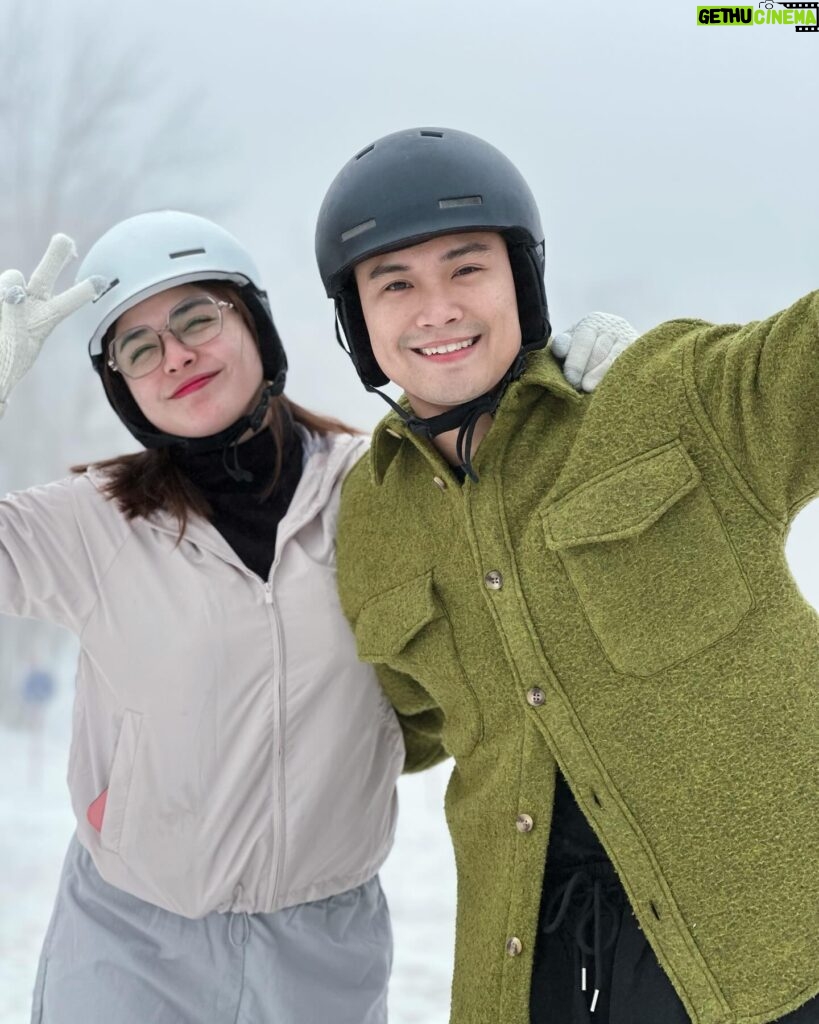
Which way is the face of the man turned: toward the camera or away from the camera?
toward the camera

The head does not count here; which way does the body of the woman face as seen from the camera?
toward the camera

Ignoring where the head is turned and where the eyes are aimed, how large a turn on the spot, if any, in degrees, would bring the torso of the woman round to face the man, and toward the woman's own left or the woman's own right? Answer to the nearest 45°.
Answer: approximately 45° to the woman's own left

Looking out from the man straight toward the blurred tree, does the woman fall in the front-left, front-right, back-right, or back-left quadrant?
front-left

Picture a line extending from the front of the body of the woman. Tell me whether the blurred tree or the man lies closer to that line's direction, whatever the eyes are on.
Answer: the man

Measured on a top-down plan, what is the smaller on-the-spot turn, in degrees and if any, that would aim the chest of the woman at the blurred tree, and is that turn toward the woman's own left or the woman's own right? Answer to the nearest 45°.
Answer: approximately 180°

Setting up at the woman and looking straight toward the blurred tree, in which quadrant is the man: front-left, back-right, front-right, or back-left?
back-right
